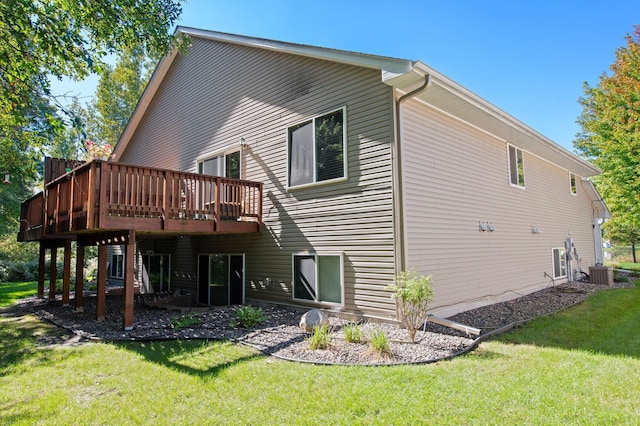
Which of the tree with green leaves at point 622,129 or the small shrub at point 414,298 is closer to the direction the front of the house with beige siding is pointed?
the tree with green leaves

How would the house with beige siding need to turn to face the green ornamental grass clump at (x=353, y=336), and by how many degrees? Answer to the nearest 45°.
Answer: approximately 135° to its right

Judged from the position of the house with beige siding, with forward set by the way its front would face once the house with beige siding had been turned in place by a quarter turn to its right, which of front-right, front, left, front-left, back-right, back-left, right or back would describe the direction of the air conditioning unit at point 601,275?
left

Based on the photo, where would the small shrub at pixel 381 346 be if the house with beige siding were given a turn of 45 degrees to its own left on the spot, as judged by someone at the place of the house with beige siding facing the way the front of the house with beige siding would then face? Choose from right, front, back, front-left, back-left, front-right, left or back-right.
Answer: back

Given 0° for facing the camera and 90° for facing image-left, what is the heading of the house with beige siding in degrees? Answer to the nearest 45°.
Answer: approximately 225°

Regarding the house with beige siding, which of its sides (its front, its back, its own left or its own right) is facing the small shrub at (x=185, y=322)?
back

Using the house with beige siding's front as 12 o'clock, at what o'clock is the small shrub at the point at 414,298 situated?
The small shrub is roughly at 4 o'clock from the house with beige siding.

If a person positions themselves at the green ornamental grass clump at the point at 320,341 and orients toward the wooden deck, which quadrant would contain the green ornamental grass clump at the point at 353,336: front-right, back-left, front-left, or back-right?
back-right

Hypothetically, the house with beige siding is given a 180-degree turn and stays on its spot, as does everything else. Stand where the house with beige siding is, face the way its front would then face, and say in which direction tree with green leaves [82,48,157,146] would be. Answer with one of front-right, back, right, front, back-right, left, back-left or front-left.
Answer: right
